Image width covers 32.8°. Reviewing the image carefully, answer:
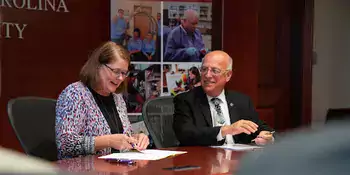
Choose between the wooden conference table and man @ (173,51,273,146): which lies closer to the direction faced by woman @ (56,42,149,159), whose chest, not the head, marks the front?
the wooden conference table

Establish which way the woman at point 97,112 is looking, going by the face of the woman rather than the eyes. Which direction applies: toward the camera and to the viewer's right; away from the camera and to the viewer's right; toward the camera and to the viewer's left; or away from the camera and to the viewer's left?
toward the camera and to the viewer's right

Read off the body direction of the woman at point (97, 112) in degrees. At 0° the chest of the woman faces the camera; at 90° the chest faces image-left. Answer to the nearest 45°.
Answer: approximately 315°

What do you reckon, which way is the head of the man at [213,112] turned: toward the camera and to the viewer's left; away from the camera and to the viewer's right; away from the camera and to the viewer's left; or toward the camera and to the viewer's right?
toward the camera and to the viewer's left

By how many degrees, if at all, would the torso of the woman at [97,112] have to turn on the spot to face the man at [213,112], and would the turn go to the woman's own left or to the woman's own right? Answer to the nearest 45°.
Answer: approximately 90° to the woman's own left

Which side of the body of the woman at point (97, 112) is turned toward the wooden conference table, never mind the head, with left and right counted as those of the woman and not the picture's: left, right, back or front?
front
